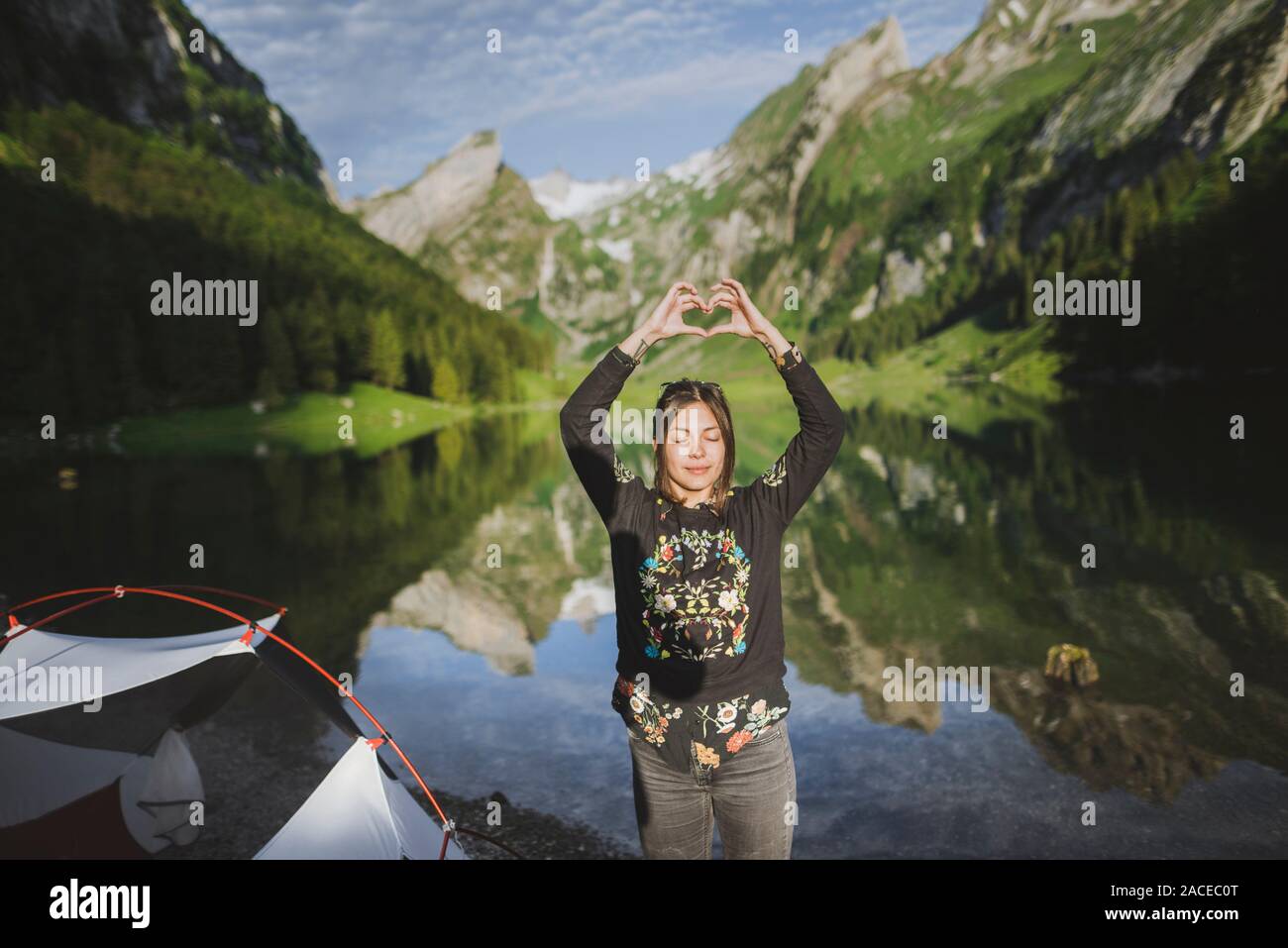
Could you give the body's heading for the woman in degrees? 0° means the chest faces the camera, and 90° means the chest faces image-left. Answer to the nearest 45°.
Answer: approximately 0°

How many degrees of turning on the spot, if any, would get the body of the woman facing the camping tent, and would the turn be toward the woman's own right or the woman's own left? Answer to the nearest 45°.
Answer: approximately 135° to the woman's own right
